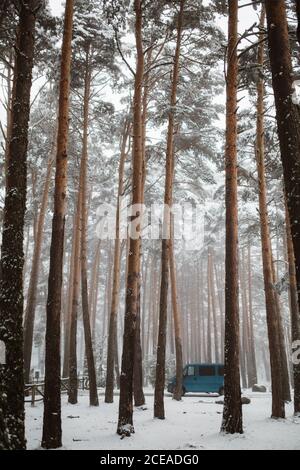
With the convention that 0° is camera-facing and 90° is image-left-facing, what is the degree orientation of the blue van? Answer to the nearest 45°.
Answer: approximately 90°
